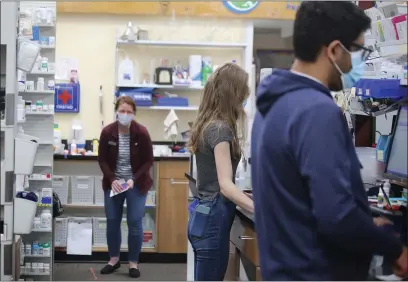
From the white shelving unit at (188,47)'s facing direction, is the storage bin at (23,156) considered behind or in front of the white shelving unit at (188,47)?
in front

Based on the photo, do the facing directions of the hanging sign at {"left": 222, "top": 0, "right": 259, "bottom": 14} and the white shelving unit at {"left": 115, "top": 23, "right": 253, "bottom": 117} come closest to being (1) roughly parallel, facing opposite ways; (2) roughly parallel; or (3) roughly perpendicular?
roughly parallel

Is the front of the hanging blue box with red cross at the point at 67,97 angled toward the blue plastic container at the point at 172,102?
no

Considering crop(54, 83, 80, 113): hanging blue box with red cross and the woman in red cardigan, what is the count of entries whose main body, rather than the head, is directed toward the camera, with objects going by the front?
2

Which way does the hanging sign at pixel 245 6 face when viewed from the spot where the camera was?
facing the viewer

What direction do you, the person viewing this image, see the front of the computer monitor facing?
facing the viewer and to the left of the viewer

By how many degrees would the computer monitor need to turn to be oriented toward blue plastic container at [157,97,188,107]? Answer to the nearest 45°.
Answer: approximately 90° to its right

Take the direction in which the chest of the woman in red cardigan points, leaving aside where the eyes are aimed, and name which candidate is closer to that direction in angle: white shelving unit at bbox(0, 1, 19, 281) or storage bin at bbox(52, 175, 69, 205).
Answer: the white shelving unit

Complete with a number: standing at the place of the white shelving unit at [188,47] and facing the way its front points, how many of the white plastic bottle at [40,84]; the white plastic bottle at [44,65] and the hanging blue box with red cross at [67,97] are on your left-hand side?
0

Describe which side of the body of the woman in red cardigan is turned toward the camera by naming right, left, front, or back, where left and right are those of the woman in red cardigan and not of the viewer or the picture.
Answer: front

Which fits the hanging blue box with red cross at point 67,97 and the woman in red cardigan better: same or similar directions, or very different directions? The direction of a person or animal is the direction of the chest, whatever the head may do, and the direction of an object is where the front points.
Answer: same or similar directions

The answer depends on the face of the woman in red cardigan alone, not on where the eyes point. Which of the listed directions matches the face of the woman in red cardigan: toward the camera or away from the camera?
toward the camera

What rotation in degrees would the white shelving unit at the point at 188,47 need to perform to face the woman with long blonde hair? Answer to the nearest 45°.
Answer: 0° — it already faces them

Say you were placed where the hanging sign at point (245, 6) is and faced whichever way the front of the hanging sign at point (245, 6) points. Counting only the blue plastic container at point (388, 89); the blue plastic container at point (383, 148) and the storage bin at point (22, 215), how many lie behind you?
0

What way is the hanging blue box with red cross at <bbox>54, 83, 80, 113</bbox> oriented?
toward the camera

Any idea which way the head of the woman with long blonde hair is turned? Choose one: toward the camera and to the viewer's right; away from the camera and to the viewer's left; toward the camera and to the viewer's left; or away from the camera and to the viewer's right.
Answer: away from the camera and to the viewer's right
